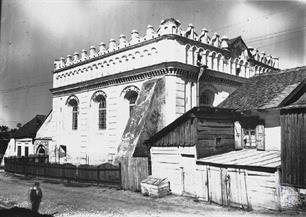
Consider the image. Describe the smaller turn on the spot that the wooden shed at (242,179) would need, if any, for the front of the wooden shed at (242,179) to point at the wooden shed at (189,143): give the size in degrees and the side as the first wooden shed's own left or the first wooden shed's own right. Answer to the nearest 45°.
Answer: approximately 90° to the first wooden shed's own right

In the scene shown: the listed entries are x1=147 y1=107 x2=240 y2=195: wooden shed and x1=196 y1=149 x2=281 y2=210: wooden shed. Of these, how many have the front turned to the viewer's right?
0

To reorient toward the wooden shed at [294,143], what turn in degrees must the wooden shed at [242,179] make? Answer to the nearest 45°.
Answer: approximately 90° to its left

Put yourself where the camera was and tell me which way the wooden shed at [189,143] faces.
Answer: facing the viewer and to the left of the viewer

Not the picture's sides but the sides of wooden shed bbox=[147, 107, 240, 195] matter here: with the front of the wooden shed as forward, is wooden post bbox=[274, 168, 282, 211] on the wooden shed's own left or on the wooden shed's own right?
on the wooden shed's own left

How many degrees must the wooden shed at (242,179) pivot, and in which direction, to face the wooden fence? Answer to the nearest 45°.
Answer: approximately 90° to its right

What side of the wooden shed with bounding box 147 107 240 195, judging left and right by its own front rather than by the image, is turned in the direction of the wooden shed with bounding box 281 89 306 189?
left

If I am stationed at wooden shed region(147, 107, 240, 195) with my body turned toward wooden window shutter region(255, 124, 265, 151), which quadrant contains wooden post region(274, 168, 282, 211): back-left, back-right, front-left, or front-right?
front-right

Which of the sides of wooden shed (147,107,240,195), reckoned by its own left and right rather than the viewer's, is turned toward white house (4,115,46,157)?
right
